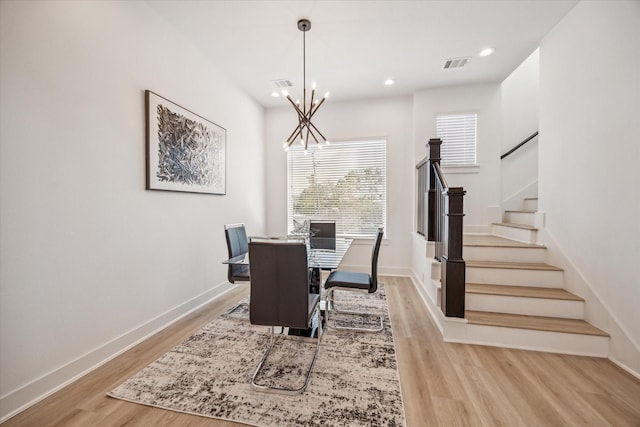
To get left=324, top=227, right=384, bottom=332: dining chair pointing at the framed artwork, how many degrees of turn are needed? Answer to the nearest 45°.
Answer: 0° — it already faces it

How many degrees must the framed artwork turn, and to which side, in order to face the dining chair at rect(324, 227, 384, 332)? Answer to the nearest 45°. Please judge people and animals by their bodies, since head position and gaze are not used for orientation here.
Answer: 0° — it already faces it

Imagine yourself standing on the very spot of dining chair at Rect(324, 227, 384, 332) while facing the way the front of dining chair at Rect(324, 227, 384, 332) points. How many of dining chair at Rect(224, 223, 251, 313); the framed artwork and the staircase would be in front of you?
2

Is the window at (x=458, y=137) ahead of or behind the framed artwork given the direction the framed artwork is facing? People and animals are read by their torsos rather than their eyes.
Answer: ahead

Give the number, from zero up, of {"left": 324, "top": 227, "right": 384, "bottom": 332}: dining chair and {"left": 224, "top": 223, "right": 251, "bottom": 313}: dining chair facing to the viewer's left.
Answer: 1

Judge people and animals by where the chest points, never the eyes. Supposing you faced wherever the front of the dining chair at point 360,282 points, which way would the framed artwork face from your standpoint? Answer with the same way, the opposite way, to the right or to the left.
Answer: the opposite way

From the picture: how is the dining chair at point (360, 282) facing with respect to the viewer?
to the viewer's left

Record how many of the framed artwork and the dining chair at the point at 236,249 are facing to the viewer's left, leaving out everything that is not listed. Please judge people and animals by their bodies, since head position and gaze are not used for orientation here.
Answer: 0

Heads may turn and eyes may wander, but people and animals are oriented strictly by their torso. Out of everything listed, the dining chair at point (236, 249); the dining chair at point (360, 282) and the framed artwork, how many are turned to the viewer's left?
1

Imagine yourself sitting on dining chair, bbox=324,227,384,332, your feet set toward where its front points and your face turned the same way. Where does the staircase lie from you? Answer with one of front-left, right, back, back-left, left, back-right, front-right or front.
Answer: back

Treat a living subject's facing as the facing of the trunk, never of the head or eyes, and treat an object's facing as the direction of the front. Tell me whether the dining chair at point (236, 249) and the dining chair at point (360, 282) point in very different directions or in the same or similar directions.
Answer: very different directions

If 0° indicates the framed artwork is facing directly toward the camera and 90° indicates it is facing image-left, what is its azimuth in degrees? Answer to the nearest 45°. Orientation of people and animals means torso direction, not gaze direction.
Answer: approximately 315°

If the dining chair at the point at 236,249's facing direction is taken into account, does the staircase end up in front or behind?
in front
